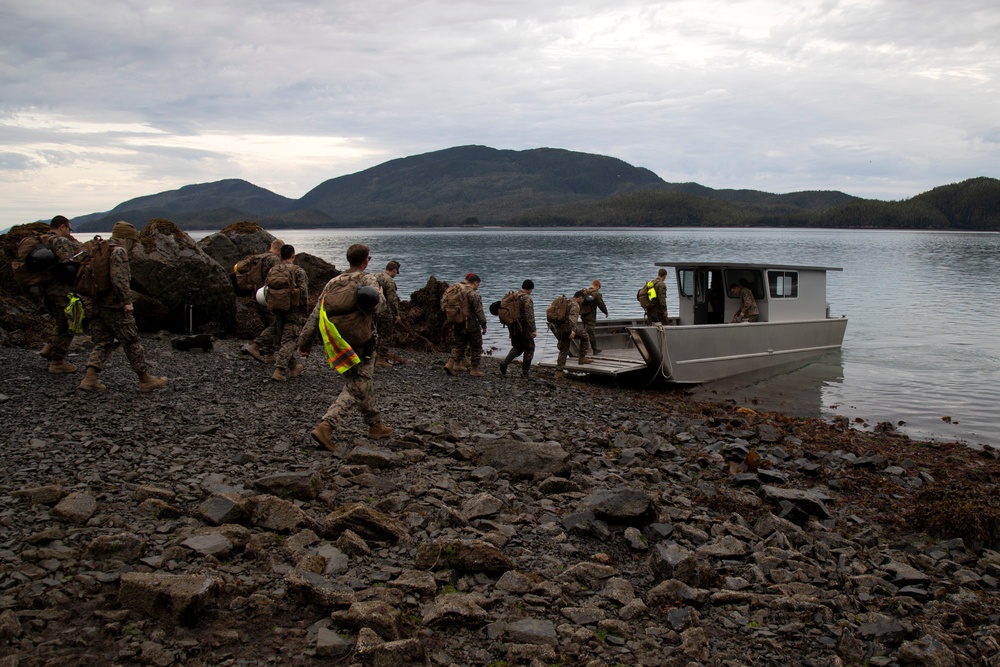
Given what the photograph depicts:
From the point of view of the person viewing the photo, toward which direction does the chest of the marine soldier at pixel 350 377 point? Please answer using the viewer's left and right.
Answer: facing away from the viewer and to the right of the viewer

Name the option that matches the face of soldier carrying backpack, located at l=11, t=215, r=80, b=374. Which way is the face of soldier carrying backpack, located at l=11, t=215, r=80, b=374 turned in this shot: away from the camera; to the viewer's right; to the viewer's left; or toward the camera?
to the viewer's right

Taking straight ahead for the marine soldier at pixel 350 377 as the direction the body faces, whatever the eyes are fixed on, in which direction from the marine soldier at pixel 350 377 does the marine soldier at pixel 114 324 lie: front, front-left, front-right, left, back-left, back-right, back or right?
left

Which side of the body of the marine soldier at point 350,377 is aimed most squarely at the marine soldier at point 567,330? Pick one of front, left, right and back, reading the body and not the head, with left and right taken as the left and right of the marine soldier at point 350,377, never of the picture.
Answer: front

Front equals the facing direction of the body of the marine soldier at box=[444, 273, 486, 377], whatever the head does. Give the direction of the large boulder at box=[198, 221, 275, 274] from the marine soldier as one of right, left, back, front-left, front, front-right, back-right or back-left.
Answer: back-left

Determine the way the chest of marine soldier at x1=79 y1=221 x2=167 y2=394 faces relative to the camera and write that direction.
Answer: to the viewer's right

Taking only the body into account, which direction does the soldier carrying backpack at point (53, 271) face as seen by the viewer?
to the viewer's right

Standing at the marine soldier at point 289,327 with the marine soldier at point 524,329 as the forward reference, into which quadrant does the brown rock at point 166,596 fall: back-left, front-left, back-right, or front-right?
back-right

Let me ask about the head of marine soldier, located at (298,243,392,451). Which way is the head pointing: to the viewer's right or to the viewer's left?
to the viewer's right

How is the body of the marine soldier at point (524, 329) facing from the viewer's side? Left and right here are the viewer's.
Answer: facing to the right of the viewer

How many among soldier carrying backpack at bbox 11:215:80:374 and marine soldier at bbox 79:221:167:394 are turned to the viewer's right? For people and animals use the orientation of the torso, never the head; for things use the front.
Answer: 2

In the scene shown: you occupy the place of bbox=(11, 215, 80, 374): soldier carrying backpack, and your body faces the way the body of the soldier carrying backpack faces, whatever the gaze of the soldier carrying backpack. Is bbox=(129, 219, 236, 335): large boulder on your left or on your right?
on your left
